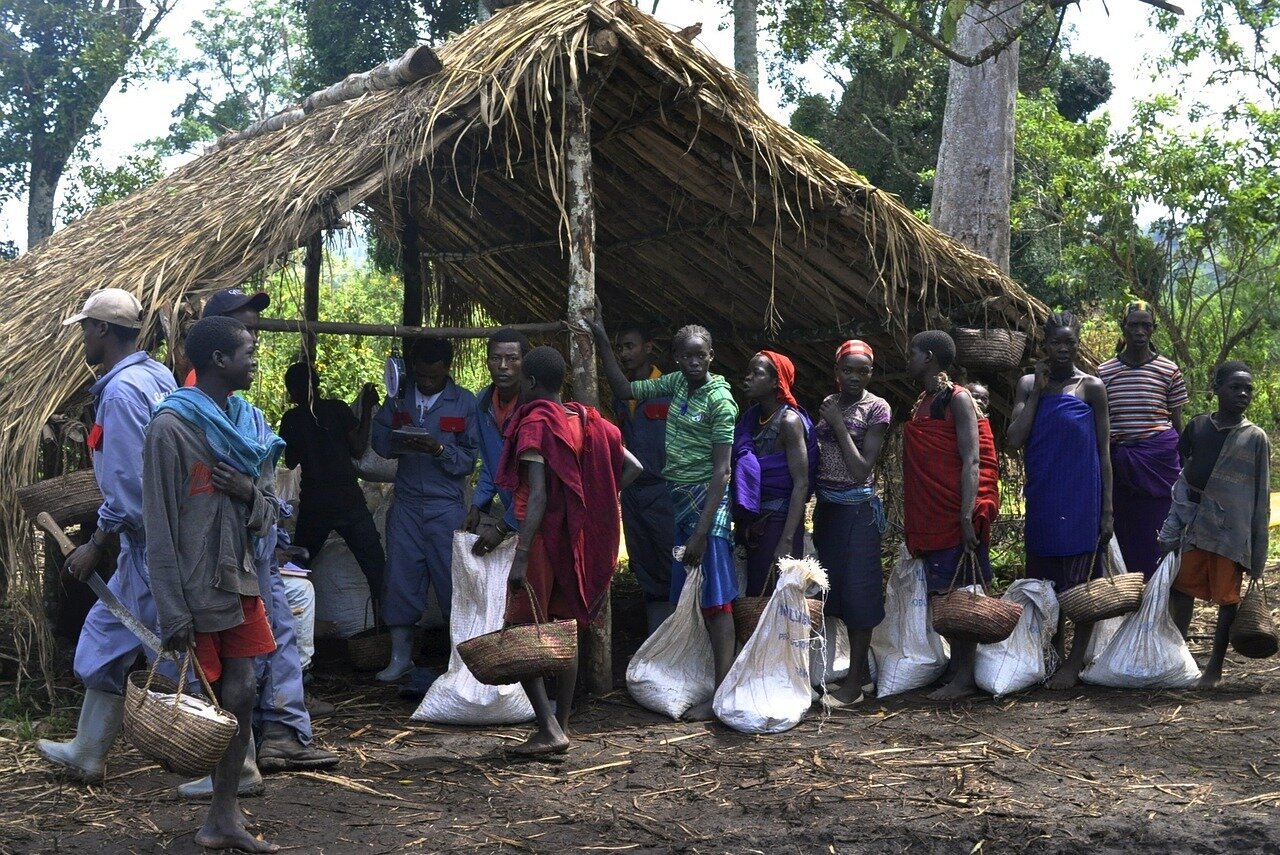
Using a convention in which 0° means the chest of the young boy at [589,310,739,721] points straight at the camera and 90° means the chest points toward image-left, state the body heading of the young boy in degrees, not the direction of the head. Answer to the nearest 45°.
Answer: approximately 45°

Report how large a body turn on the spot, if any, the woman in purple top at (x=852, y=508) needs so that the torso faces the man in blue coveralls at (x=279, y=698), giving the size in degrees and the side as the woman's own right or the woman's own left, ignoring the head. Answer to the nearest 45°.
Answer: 0° — they already face them

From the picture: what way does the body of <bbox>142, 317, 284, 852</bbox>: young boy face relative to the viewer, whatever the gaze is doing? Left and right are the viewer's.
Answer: facing the viewer and to the right of the viewer

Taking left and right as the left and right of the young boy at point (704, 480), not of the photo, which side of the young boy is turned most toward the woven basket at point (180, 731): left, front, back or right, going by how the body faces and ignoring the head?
front

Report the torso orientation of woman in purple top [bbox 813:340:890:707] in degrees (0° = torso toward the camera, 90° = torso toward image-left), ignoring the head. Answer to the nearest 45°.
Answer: approximately 45°
